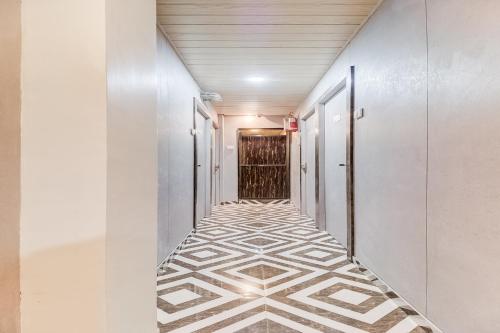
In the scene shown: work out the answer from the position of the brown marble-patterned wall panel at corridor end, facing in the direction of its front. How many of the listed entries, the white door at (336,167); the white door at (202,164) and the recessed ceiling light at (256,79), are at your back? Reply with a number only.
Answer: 0

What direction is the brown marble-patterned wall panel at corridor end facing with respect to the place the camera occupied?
facing the viewer

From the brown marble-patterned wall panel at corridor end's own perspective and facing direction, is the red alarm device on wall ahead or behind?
ahead

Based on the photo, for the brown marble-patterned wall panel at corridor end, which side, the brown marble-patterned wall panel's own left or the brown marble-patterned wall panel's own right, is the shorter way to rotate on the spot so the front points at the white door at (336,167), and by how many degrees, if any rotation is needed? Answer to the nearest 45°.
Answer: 0° — it already faces it

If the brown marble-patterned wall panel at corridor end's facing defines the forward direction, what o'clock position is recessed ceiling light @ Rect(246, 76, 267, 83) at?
The recessed ceiling light is roughly at 12 o'clock from the brown marble-patterned wall panel at corridor end.

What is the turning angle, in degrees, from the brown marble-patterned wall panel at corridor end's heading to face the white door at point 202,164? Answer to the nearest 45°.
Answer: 0° — it already faces it

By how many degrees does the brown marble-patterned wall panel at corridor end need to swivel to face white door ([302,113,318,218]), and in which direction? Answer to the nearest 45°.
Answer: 0° — it already faces it

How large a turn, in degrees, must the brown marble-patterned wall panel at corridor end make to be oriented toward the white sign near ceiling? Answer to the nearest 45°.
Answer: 0° — it already faces it

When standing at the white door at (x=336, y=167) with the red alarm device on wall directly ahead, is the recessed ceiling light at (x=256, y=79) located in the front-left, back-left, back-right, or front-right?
front-left
